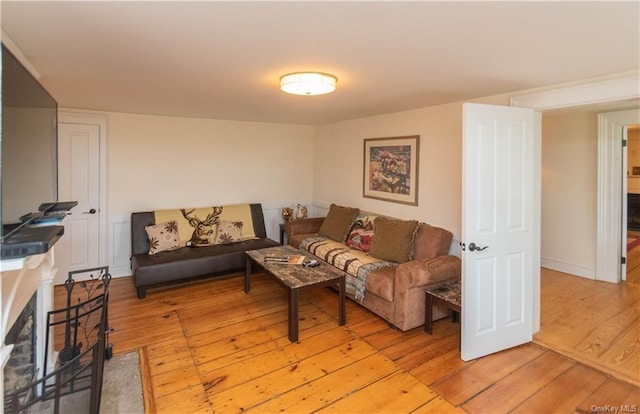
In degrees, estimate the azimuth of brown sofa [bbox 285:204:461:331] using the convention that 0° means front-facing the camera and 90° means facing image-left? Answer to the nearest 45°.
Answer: approximately 45°

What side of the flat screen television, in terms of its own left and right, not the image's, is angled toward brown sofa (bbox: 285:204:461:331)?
front

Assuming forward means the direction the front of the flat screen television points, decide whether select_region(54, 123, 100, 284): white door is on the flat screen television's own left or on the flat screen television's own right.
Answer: on the flat screen television's own left

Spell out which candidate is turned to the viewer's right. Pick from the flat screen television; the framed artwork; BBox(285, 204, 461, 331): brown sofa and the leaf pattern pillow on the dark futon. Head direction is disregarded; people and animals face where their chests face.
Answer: the flat screen television

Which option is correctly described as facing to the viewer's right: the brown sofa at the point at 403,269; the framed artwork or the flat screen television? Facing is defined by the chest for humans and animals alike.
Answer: the flat screen television

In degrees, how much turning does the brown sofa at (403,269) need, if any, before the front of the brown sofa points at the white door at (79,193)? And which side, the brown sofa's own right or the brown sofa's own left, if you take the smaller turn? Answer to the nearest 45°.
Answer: approximately 45° to the brown sofa's own right

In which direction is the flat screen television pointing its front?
to the viewer's right

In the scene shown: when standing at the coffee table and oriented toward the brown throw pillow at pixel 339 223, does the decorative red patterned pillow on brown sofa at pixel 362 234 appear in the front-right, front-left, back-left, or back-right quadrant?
front-right

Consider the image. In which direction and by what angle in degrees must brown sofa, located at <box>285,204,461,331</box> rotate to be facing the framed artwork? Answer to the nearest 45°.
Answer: approximately 135° to its right
